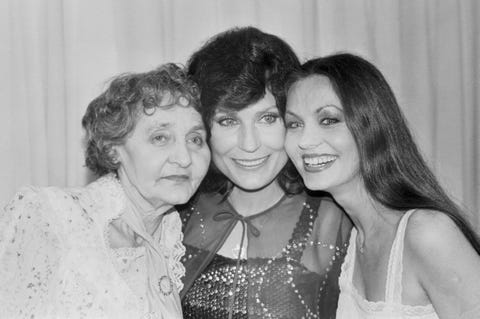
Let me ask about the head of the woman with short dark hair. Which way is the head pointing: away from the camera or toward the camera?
toward the camera

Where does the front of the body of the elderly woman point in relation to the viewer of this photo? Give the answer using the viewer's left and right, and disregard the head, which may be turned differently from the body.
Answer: facing the viewer and to the right of the viewer
